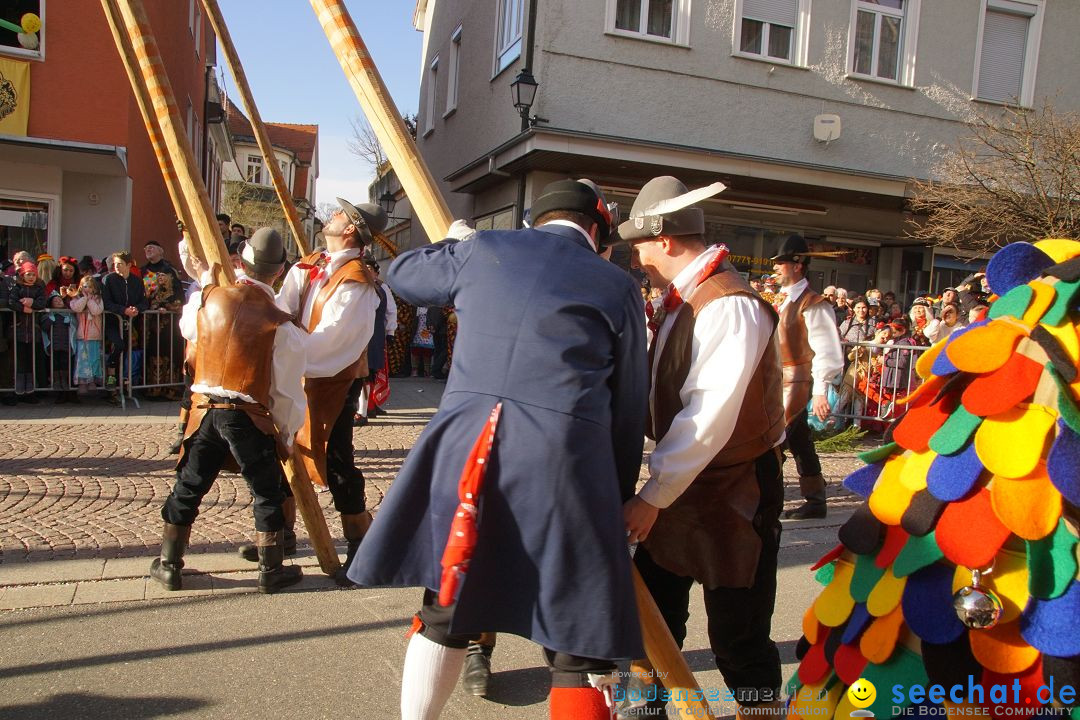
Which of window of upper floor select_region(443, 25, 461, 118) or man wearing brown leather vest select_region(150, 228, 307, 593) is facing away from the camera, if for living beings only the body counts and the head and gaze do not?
the man wearing brown leather vest

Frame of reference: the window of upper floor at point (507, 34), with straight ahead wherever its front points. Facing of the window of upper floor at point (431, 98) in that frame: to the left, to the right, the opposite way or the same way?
the same way

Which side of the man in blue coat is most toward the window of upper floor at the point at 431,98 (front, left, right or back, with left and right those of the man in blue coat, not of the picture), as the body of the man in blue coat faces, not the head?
front

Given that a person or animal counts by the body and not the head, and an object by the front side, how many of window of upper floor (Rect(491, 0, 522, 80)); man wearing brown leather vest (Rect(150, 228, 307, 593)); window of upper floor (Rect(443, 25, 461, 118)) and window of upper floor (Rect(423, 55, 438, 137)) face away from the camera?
1

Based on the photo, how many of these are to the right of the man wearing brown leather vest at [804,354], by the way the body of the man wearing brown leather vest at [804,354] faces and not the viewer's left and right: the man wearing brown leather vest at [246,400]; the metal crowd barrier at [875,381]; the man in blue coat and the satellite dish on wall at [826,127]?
2

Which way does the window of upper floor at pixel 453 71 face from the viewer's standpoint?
to the viewer's left

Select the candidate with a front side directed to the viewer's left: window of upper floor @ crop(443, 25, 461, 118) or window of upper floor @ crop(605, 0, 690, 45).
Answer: window of upper floor @ crop(443, 25, 461, 118)

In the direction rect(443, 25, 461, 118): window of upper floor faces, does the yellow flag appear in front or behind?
in front

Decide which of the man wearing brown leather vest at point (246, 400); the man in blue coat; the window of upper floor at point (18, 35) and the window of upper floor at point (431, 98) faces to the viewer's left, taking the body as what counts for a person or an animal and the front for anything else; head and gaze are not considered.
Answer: the window of upper floor at point (431, 98)

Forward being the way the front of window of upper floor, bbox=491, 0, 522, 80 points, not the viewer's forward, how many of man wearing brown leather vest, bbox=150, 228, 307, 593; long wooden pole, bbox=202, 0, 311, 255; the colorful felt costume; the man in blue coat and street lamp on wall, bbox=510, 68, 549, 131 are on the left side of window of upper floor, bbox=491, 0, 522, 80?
5

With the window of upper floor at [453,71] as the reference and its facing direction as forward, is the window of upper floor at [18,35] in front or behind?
in front

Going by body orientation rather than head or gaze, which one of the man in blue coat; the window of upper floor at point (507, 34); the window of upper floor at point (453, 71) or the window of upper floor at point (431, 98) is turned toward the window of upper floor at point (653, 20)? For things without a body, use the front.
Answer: the man in blue coat

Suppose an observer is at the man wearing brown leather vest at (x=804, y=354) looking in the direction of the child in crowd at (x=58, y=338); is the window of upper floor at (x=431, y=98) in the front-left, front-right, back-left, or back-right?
front-right

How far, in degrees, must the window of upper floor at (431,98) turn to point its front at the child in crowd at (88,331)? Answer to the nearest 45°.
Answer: approximately 90° to its left

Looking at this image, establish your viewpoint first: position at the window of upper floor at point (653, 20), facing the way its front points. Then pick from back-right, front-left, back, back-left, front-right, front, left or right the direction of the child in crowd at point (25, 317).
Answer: right

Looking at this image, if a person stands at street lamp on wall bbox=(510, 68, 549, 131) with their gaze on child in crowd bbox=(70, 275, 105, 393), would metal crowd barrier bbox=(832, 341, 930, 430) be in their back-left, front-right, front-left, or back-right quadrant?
back-left

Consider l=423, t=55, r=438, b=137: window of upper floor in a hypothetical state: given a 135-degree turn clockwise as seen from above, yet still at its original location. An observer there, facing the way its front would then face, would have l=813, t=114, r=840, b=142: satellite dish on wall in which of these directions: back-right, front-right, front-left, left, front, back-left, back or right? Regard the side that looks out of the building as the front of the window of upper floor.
right

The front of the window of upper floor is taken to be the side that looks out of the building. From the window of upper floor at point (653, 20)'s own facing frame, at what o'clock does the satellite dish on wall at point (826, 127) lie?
The satellite dish on wall is roughly at 10 o'clock from the window of upper floor.

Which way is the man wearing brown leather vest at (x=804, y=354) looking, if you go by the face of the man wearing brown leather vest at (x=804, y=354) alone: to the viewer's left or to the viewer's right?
to the viewer's left

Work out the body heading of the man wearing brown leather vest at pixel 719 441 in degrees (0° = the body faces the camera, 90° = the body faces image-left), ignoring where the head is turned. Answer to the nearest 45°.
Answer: approximately 90°

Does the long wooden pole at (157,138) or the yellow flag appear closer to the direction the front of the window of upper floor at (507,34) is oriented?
the yellow flag

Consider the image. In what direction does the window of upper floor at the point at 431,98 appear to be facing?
to the viewer's left

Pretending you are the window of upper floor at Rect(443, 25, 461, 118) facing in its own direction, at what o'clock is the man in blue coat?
The man in blue coat is roughly at 9 o'clock from the window of upper floor.
